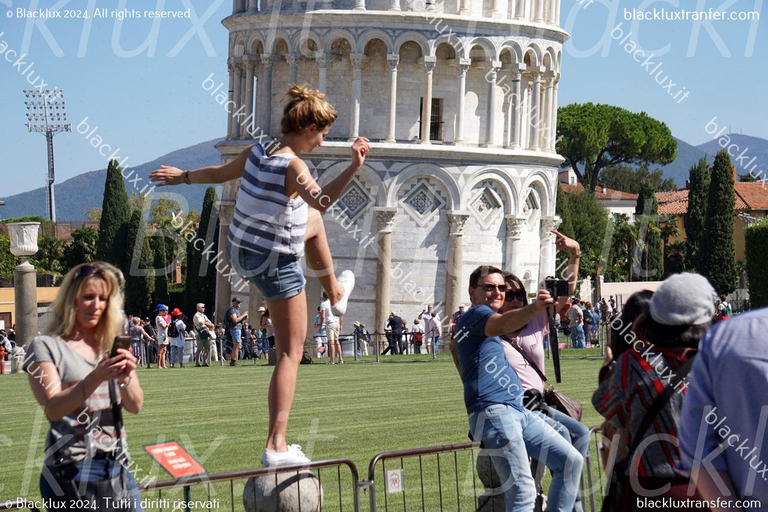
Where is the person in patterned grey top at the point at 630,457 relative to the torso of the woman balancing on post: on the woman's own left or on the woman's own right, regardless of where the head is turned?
on the woman's own right

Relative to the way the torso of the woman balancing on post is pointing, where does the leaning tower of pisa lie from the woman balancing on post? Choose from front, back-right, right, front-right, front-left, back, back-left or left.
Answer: front-left

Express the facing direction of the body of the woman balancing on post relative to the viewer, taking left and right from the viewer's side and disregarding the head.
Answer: facing away from the viewer and to the right of the viewer

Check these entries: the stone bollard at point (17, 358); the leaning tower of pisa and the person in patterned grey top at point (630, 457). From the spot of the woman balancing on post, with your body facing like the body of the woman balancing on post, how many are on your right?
1
